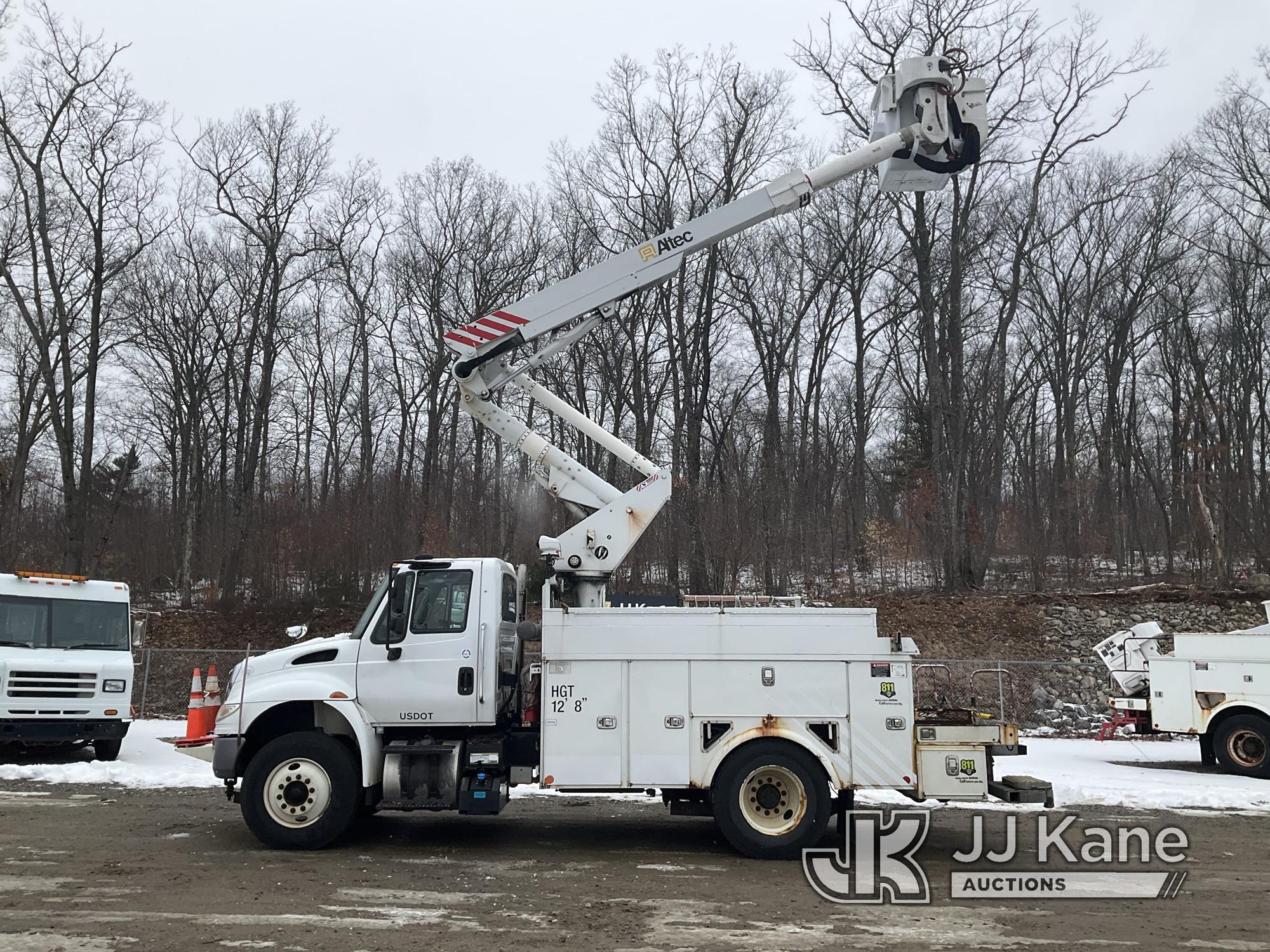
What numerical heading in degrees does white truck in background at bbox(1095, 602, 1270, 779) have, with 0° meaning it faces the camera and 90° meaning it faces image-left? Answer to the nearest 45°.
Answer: approximately 270°

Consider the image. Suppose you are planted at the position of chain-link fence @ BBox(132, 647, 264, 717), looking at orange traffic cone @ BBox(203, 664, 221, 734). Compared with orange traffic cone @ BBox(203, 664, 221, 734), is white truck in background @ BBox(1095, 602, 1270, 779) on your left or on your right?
left

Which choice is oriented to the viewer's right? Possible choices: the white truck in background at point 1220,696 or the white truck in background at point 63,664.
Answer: the white truck in background at point 1220,696

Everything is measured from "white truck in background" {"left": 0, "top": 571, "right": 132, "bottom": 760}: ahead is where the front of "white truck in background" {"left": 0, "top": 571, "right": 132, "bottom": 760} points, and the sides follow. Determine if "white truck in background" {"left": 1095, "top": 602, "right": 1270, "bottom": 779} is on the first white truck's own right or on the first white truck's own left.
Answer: on the first white truck's own left

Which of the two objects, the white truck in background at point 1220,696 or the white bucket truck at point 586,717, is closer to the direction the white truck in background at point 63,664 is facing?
the white bucket truck

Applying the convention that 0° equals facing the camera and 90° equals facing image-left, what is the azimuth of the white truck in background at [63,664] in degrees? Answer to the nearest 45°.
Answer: approximately 0°

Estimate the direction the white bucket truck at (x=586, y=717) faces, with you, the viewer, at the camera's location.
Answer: facing to the left of the viewer

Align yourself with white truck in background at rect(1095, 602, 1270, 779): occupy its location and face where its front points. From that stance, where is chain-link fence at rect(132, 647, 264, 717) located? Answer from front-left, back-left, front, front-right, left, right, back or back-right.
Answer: back

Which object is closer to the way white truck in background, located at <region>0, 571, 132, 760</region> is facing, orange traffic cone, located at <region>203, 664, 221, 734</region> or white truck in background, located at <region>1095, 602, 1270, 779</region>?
the orange traffic cone
